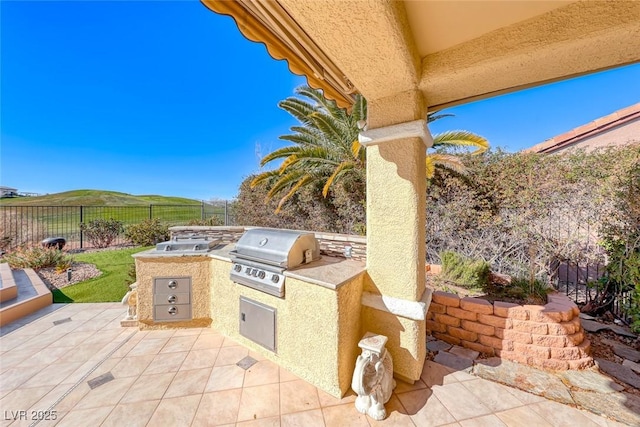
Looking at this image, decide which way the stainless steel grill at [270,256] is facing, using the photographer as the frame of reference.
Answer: facing the viewer and to the left of the viewer

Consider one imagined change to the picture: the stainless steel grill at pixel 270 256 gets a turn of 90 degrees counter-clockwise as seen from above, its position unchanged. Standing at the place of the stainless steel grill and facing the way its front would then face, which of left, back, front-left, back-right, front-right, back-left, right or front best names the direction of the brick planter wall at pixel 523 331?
front-left

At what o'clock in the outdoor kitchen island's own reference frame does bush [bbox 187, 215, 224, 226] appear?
The bush is roughly at 4 o'clock from the outdoor kitchen island.

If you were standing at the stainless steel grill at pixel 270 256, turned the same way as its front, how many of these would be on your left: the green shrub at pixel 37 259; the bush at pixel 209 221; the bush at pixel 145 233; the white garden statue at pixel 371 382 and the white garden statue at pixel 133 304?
1

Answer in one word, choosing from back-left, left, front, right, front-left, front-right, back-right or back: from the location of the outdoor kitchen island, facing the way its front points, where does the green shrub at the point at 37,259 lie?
right

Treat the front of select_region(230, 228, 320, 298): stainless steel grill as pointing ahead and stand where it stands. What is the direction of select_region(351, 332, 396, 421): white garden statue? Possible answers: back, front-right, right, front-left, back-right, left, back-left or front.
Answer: left

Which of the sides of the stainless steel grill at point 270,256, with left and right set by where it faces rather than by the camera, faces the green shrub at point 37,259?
right

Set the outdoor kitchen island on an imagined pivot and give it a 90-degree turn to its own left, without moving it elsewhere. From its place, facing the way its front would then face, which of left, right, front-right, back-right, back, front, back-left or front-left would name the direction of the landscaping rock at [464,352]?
front-left

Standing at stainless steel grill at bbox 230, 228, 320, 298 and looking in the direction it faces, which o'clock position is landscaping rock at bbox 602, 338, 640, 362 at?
The landscaping rock is roughly at 8 o'clock from the stainless steel grill.

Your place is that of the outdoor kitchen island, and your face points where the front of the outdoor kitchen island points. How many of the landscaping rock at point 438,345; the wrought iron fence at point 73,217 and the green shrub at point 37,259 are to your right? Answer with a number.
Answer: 2

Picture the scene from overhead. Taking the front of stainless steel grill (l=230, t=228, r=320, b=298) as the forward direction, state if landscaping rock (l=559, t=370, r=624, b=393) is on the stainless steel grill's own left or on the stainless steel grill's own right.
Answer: on the stainless steel grill's own left

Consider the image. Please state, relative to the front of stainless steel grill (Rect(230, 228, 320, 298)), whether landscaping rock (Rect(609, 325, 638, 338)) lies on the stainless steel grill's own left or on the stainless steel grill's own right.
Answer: on the stainless steel grill's own left

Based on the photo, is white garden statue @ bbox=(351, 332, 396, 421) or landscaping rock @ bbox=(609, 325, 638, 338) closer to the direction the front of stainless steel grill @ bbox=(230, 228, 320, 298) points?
the white garden statue
